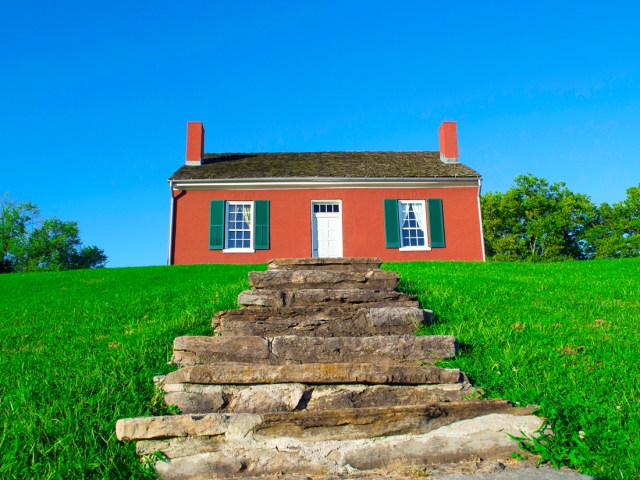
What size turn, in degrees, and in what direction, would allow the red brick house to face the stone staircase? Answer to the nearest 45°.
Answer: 0° — it already faces it

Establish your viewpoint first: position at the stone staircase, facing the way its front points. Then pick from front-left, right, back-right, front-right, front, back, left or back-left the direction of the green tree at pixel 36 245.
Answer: back-right

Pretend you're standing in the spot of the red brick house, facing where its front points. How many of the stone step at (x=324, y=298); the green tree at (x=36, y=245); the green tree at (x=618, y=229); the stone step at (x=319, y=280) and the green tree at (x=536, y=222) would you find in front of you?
2

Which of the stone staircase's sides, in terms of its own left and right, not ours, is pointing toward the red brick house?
back

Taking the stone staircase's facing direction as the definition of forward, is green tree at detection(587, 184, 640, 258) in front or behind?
behind

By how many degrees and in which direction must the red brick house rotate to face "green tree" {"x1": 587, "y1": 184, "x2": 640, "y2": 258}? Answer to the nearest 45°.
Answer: approximately 135° to its left

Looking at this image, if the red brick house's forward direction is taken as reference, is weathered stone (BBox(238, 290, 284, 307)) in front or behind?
in front

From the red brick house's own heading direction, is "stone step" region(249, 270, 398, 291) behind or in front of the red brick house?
in front

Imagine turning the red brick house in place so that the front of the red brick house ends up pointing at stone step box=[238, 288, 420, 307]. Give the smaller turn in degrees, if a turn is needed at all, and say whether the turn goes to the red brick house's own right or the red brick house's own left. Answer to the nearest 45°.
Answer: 0° — it already faces it

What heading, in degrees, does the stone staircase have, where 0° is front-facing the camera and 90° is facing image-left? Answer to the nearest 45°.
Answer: approximately 0°

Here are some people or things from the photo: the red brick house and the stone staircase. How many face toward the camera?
2

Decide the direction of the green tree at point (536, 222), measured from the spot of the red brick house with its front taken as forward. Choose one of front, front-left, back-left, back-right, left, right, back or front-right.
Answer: back-left
